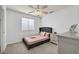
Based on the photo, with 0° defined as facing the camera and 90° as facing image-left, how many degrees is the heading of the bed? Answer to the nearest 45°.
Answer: approximately 45°

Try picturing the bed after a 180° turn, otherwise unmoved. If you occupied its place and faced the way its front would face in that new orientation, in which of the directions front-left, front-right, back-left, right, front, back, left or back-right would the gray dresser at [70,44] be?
back-right
